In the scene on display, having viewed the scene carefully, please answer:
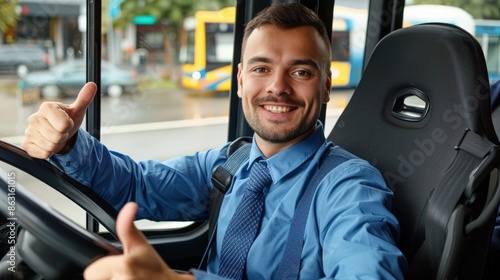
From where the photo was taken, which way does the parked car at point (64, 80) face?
to the viewer's left

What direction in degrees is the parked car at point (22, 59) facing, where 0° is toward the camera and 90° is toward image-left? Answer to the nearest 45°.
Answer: approximately 90°

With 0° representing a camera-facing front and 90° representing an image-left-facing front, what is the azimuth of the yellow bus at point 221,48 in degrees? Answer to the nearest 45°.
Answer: approximately 90°

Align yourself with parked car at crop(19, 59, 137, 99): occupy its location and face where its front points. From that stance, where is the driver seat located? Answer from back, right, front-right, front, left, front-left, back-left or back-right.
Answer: back-left

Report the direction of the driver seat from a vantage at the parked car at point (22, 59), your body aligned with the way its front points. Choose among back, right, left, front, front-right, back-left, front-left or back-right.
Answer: back-left

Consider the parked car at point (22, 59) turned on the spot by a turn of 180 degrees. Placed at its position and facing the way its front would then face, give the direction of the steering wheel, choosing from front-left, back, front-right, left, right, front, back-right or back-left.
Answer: right

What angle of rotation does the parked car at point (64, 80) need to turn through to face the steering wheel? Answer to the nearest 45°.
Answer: approximately 90° to its left
